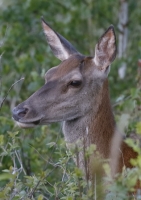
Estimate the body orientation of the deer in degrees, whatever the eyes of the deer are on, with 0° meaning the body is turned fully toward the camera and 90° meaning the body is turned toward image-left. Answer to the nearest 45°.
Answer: approximately 45°
